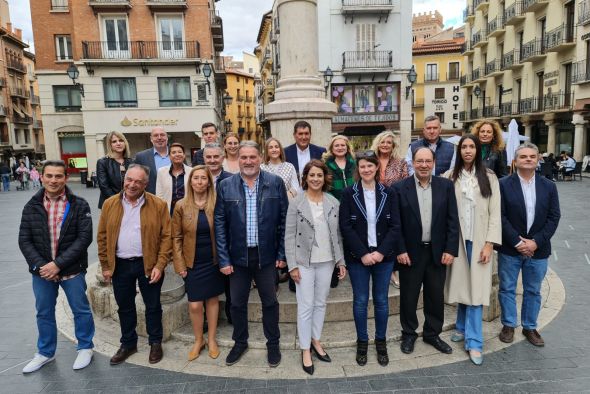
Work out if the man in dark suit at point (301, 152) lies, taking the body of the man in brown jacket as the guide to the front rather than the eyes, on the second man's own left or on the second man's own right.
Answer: on the second man's own left

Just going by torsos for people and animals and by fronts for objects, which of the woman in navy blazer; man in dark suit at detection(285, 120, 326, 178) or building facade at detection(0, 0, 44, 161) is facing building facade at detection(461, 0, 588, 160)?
building facade at detection(0, 0, 44, 161)

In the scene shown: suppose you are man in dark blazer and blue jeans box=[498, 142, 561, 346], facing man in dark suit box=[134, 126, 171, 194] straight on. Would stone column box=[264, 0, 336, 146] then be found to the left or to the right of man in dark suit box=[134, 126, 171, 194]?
right

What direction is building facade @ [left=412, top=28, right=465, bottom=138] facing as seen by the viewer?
toward the camera

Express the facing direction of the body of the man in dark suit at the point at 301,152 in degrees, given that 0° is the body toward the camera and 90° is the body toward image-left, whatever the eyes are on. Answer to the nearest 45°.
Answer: approximately 0°

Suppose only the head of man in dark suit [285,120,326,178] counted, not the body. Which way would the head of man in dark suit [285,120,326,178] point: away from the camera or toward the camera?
toward the camera

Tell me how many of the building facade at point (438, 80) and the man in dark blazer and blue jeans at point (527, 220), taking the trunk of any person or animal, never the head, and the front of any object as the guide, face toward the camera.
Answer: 2

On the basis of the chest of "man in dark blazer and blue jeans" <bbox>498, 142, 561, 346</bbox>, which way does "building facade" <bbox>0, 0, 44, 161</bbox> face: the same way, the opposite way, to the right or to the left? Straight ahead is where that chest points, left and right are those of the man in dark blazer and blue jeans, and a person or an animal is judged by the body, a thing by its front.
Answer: to the left

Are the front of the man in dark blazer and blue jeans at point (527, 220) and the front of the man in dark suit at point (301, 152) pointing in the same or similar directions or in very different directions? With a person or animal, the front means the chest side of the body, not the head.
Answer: same or similar directions

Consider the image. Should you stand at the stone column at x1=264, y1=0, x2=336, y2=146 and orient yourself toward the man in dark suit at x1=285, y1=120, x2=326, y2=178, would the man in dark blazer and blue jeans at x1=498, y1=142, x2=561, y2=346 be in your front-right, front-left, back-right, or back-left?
front-left

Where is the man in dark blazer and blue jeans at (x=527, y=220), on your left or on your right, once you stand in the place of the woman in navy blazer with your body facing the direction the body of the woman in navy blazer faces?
on your left

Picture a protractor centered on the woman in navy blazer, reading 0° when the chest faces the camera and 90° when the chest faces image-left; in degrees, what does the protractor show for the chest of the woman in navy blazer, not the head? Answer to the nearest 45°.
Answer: approximately 0°

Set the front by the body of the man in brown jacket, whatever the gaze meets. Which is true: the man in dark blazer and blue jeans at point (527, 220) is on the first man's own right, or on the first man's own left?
on the first man's own left

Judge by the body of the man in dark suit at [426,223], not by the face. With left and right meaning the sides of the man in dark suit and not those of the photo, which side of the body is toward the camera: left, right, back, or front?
front

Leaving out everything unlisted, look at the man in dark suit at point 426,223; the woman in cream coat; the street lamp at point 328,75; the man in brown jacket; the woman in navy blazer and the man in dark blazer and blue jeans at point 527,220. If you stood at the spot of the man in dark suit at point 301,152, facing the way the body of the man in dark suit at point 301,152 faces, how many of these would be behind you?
1

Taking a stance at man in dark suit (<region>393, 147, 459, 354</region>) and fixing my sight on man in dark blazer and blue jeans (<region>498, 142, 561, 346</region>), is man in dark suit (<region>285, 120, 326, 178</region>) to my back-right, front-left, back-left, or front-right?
back-left
